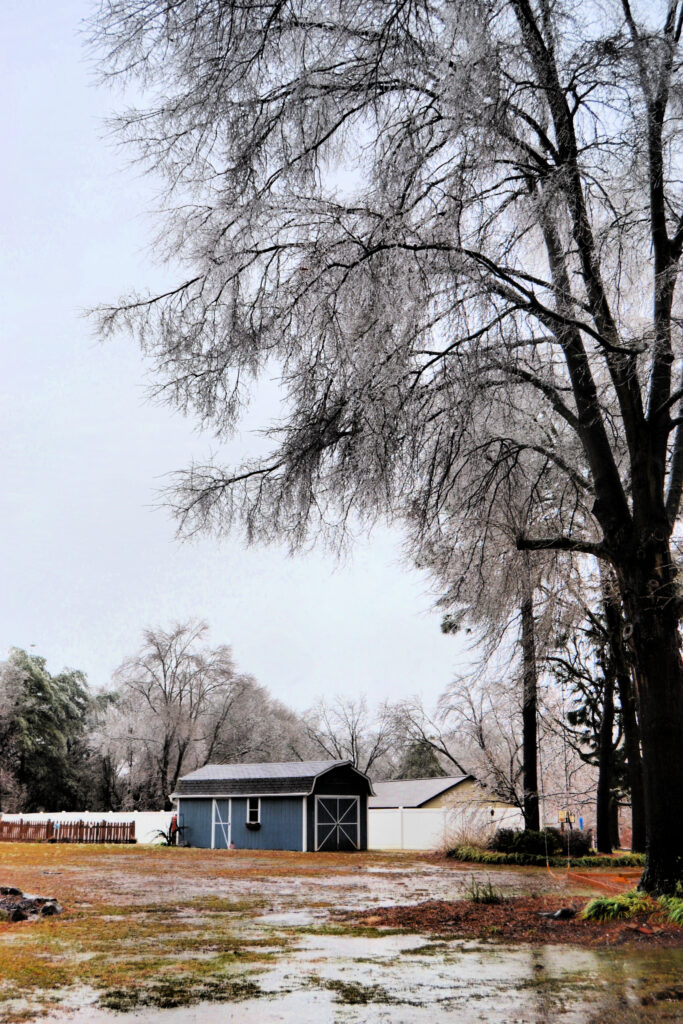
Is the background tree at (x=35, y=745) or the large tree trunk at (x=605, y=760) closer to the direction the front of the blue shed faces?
the large tree trunk

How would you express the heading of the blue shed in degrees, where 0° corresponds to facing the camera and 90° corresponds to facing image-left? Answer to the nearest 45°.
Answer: approximately 315°

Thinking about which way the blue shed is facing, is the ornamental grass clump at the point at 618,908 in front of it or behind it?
in front

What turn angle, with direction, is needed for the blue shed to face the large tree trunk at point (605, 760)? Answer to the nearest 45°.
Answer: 0° — it already faces it

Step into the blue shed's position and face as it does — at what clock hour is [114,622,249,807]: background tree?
The background tree is roughly at 7 o'clock from the blue shed.

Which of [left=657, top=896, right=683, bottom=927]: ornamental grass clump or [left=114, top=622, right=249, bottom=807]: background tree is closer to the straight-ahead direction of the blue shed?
the ornamental grass clump

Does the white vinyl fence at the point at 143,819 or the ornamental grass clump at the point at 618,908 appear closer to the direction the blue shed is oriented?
the ornamental grass clump

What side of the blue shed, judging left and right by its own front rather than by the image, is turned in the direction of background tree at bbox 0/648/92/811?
back
